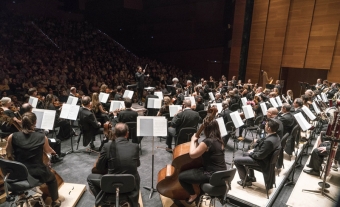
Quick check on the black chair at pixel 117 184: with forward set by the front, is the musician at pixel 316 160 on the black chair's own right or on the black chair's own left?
on the black chair's own right

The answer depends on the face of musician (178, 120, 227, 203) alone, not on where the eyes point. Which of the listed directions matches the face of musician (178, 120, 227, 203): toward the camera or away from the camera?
away from the camera

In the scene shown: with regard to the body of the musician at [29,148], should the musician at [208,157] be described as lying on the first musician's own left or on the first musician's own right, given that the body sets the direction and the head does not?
on the first musician's own right

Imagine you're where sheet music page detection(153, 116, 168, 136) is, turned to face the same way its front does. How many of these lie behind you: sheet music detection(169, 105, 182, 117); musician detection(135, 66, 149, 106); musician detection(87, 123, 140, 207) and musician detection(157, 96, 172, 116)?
3

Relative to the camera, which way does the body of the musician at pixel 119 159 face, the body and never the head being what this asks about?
away from the camera

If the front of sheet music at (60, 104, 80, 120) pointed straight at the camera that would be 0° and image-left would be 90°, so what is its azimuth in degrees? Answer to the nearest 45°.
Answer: approximately 0°

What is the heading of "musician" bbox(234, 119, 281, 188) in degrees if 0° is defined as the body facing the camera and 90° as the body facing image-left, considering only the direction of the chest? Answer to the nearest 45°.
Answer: approximately 90°

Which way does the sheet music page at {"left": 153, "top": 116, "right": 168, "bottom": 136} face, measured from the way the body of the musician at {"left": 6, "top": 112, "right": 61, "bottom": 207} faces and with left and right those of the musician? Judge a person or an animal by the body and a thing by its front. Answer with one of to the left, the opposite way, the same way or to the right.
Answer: the opposite way

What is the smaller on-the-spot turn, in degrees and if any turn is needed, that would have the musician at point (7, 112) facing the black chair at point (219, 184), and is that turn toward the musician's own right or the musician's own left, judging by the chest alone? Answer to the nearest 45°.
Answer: approximately 45° to the musician's own right

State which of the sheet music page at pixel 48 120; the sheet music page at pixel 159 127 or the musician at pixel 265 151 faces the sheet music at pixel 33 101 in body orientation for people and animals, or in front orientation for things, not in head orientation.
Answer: the musician

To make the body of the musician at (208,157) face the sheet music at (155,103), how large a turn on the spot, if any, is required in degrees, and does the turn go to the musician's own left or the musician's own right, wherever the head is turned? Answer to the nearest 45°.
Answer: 0° — they already face it

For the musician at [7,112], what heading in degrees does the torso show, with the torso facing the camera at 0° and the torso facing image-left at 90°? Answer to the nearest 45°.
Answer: approximately 270°

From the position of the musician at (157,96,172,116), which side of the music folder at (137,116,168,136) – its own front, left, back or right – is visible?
back

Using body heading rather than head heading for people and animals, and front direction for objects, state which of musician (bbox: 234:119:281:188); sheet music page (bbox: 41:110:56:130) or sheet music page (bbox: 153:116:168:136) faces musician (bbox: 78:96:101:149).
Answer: musician (bbox: 234:119:281:188)

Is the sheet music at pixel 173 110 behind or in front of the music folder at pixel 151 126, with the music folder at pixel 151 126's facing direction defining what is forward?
behind

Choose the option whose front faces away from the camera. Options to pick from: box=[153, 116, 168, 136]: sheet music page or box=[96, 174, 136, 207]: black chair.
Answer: the black chair

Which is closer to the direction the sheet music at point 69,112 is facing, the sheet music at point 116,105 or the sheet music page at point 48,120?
the sheet music page

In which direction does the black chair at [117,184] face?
away from the camera
